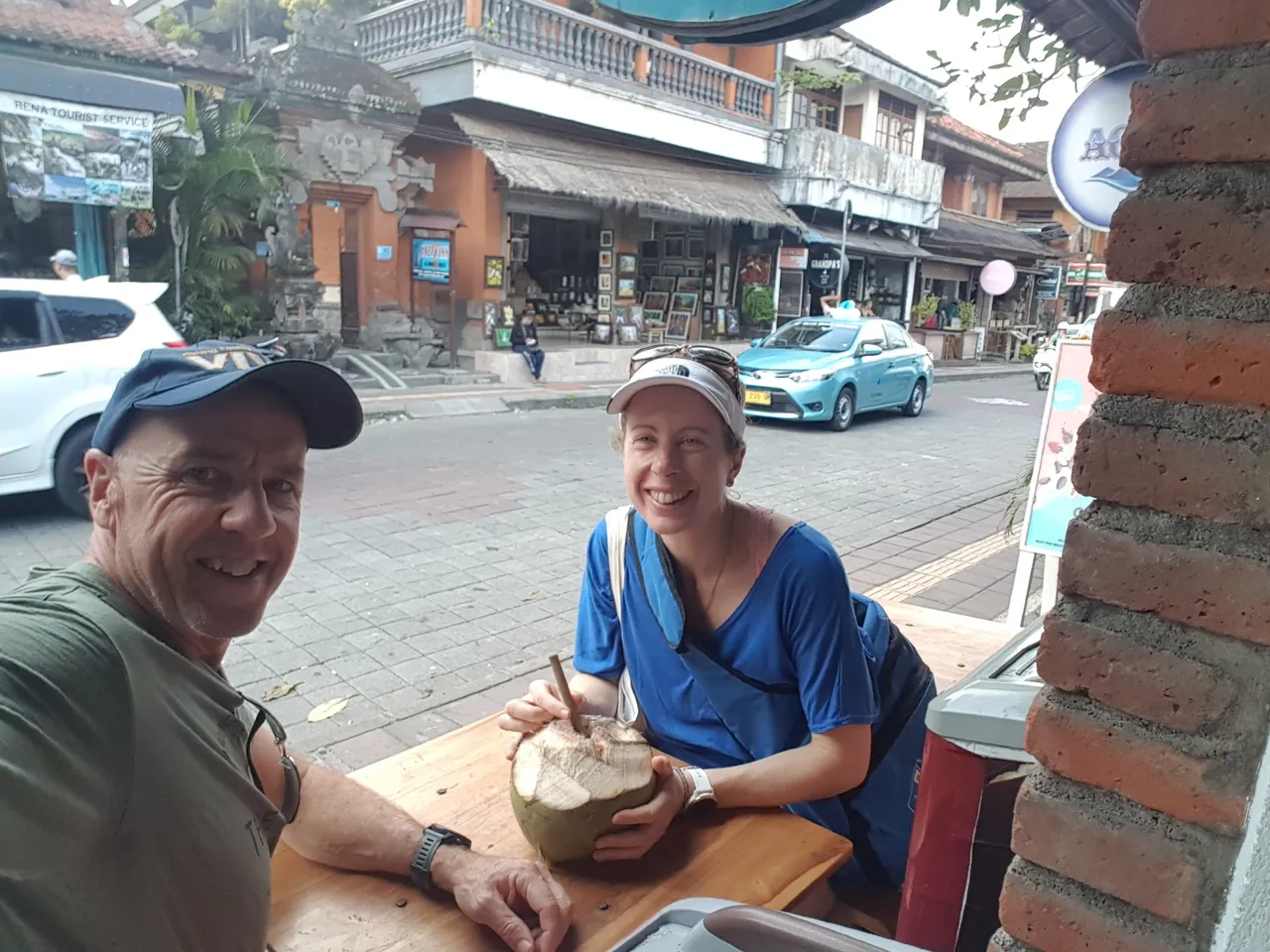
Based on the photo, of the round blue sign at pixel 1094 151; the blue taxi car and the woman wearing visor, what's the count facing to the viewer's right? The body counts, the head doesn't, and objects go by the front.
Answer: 0

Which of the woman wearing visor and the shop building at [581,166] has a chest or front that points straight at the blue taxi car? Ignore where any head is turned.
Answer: the shop building

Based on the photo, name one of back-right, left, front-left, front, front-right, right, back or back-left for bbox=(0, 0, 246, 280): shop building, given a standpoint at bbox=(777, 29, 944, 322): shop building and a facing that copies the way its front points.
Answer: right

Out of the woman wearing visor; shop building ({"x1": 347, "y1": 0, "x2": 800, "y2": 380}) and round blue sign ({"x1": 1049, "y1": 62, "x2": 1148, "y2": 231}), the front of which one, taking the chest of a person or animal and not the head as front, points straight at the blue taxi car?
the shop building

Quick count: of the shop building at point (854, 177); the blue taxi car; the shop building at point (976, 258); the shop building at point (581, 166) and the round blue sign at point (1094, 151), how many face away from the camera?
0

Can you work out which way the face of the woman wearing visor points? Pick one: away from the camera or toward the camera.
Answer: toward the camera

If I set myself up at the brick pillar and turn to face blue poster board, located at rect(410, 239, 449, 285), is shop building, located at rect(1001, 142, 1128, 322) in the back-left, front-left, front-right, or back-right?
front-right

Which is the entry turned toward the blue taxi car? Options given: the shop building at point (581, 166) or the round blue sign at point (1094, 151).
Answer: the shop building

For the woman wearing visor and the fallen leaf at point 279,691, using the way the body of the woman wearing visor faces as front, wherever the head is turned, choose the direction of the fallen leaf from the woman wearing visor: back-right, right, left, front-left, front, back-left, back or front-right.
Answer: right

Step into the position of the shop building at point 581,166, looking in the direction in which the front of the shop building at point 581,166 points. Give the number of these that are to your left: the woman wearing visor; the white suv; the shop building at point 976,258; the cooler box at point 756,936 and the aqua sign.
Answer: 1

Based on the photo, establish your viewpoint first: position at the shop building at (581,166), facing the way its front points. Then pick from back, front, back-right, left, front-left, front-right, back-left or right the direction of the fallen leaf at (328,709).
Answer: front-right

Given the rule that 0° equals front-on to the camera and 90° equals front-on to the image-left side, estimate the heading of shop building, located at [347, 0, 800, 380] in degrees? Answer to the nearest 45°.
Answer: approximately 315°

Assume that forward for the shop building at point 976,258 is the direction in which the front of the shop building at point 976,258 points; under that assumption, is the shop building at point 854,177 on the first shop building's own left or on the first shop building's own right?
on the first shop building's own right

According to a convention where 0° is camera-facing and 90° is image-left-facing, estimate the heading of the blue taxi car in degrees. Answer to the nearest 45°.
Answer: approximately 45°

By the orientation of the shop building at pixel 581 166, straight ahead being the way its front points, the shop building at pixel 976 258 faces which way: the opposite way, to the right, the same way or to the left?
the same way

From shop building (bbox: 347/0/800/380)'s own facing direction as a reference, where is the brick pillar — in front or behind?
in front

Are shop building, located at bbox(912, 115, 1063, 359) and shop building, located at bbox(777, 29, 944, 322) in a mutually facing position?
no

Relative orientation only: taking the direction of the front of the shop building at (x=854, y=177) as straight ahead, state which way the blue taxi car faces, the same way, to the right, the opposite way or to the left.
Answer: to the right

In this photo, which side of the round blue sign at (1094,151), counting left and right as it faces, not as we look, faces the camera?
front

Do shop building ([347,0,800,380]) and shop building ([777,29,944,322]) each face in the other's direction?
no

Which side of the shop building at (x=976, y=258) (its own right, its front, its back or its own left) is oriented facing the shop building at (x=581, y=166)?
right
